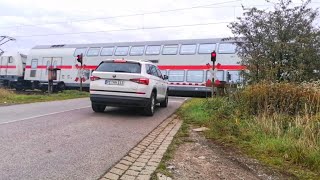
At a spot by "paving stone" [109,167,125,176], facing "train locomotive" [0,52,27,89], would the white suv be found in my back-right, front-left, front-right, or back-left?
front-right

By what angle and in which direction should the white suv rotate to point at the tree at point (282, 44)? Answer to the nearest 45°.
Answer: approximately 45° to its right

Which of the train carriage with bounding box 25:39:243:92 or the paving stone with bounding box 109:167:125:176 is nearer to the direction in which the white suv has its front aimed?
the train carriage

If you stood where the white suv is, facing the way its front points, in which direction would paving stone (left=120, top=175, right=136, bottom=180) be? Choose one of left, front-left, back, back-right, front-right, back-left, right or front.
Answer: back-right

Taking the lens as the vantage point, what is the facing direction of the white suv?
facing away from the viewer and to the right of the viewer

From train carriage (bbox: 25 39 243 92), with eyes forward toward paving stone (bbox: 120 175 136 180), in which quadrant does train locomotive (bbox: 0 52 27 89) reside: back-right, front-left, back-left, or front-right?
back-right

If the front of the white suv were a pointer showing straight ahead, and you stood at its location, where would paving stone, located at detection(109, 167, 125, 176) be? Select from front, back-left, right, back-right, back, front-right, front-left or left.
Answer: back-right

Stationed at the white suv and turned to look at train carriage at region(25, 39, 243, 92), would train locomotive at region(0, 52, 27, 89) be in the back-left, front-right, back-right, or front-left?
front-left

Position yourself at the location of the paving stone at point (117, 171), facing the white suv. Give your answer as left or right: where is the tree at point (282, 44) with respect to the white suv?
right

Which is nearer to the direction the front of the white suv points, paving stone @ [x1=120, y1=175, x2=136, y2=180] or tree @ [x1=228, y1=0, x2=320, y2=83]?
the tree

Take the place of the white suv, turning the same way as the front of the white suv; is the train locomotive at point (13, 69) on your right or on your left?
on your left

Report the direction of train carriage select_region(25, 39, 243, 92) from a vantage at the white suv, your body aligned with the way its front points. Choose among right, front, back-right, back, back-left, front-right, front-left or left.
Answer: front-left
